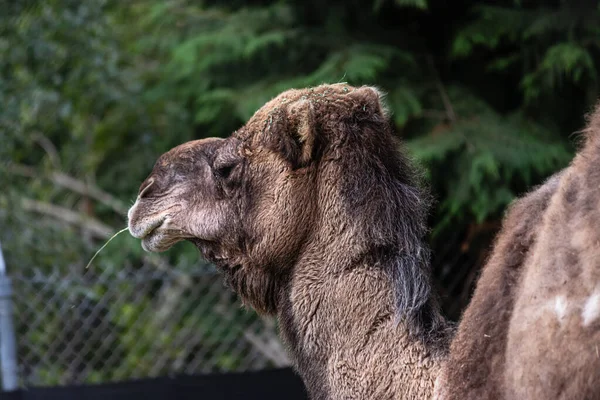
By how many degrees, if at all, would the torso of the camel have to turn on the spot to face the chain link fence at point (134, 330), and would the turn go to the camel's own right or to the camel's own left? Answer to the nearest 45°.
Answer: approximately 45° to the camel's own right

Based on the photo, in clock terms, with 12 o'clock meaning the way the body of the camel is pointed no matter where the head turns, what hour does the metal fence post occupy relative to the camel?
The metal fence post is roughly at 1 o'clock from the camel.

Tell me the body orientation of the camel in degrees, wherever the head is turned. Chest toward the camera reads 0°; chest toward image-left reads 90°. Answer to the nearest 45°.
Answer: approximately 90°
